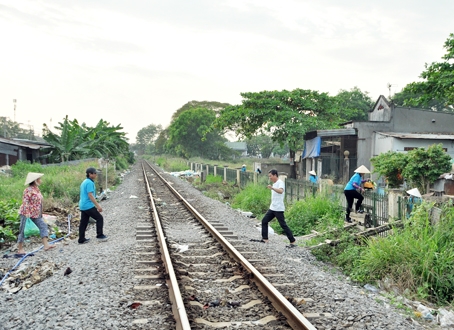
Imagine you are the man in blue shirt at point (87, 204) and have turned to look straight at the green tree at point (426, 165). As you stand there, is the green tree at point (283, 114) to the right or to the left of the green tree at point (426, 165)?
left

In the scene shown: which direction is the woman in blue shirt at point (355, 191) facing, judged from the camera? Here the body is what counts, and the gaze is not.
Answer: to the viewer's right

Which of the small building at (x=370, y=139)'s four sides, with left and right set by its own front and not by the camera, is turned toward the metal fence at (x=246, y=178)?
front

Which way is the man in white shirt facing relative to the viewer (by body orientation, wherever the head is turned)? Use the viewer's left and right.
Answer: facing to the left of the viewer

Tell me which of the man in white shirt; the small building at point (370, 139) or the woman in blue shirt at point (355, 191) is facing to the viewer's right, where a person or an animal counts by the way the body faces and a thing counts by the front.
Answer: the woman in blue shirt

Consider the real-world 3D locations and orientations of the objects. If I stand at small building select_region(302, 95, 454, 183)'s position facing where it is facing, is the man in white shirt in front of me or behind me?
in front

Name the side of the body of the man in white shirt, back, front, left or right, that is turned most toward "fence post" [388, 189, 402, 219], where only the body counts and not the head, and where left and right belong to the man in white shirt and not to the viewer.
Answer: back

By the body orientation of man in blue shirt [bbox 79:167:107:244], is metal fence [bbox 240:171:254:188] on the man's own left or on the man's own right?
on the man's own left

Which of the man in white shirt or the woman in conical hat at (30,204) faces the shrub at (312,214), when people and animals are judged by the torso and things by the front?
the woman in conical hat

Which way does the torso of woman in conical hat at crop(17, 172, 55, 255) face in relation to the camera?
to the viewer's right

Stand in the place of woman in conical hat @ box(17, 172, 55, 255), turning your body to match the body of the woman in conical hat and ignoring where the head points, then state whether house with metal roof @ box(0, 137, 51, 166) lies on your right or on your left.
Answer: on your left

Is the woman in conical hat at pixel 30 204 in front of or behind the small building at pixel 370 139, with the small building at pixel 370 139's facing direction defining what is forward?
in front
